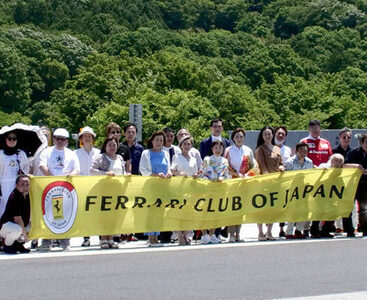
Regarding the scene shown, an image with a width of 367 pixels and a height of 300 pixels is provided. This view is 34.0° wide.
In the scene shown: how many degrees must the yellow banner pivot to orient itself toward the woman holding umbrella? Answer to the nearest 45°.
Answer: approximately 90° to its right

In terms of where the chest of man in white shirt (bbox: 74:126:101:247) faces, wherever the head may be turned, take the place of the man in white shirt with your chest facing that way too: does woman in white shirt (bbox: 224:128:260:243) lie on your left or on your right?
on your left

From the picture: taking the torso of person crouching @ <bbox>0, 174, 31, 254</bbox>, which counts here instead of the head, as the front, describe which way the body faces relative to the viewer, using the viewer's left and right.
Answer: facing the viewer and to the right of the viewer

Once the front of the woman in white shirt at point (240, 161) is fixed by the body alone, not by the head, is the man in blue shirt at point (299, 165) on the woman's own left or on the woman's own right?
on the woman's own left

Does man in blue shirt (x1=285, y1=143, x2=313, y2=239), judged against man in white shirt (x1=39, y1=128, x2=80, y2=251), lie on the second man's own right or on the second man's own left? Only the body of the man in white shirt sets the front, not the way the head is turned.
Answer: on the second man's own left

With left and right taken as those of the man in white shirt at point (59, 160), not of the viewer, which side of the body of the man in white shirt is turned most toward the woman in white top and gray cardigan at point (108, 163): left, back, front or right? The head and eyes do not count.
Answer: left

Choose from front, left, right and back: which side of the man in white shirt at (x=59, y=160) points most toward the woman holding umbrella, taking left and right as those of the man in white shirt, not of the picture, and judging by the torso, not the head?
right
